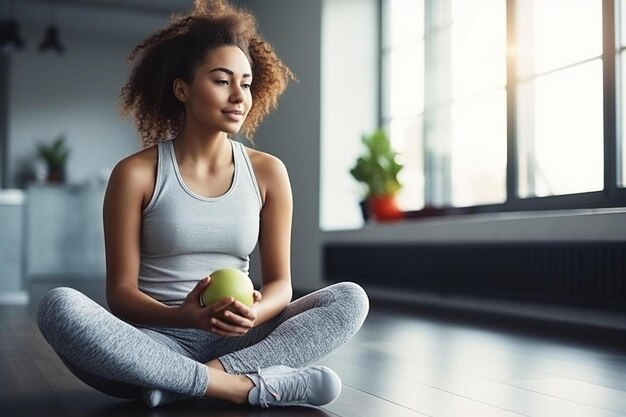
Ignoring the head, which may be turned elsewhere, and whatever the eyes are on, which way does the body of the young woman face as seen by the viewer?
toward the camera

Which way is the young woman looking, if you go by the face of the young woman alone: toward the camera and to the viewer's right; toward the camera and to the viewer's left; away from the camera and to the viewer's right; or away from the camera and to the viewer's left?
toward the camera and to the viewer's right

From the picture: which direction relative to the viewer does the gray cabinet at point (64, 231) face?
toward the camera

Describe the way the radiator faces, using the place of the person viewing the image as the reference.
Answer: facing the viewer and to the left of the viewer

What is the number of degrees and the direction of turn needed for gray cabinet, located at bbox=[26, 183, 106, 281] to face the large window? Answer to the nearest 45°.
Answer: approximately 45° to its left

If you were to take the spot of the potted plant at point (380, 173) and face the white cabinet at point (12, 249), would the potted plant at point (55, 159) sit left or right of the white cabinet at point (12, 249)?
right

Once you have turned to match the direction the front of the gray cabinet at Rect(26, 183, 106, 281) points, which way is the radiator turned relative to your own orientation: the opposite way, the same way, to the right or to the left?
to the right

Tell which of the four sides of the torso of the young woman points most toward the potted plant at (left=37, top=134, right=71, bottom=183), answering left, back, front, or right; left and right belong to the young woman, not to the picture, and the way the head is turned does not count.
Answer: back

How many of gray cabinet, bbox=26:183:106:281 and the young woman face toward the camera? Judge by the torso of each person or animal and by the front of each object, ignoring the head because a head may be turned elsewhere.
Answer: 2
